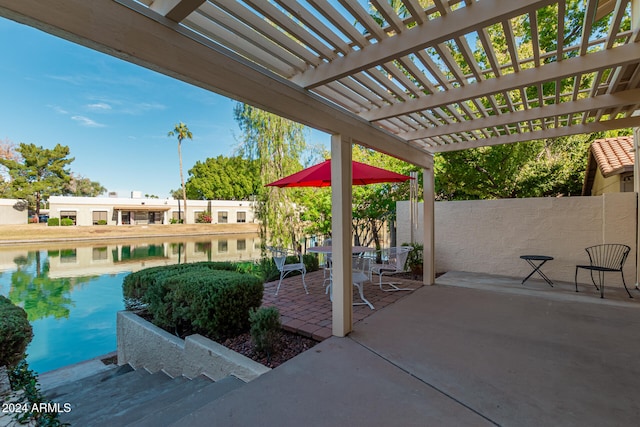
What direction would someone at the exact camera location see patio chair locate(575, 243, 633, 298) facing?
facing the viewer and to the left of the viewer

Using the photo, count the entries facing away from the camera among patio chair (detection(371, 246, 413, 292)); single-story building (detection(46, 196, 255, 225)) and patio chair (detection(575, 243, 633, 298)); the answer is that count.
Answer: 0

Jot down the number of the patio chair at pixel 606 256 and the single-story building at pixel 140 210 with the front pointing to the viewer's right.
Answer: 0

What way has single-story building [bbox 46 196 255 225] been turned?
toward the camera

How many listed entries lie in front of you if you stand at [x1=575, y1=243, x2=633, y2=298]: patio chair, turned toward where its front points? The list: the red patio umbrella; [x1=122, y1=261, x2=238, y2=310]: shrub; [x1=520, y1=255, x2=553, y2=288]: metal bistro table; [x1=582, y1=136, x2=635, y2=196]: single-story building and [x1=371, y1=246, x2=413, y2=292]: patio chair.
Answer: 4

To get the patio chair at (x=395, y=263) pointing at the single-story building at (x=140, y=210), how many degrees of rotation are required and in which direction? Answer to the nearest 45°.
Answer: approximately 90° to its right

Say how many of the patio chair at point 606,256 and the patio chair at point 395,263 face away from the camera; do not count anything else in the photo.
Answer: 0

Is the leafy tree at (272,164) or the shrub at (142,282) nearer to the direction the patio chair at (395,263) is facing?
the shrub

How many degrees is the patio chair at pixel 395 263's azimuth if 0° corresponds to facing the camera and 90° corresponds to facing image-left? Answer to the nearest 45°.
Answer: approximately 45°

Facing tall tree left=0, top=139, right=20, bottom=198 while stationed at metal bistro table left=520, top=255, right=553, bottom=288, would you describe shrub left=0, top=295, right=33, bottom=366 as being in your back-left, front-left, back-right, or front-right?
front-left

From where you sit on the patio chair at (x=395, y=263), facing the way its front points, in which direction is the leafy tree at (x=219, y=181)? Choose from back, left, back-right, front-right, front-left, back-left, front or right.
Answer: right

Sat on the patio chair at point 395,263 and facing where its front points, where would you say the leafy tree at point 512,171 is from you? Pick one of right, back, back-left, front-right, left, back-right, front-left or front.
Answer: back

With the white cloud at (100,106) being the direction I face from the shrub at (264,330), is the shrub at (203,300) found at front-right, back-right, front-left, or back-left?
front-left

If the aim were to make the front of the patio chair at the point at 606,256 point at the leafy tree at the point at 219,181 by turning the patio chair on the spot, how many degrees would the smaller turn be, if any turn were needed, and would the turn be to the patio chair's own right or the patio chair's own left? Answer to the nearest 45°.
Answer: approximately 45° to the patio chair's own right

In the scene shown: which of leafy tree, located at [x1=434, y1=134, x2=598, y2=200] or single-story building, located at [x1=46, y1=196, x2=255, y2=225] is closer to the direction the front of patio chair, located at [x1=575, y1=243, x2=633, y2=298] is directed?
the single-story building

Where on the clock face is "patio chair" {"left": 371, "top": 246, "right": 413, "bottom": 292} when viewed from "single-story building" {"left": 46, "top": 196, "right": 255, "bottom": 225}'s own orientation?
The patio chair is roughly at 12 o'clock from the single-story building.

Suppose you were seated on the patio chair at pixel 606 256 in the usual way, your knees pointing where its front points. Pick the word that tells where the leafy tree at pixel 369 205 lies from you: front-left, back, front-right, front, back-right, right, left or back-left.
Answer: front-right

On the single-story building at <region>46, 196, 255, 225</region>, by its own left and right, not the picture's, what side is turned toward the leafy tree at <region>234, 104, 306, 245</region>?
front

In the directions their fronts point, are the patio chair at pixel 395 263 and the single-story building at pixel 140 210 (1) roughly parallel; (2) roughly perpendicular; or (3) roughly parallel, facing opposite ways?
roughly perpendicular
